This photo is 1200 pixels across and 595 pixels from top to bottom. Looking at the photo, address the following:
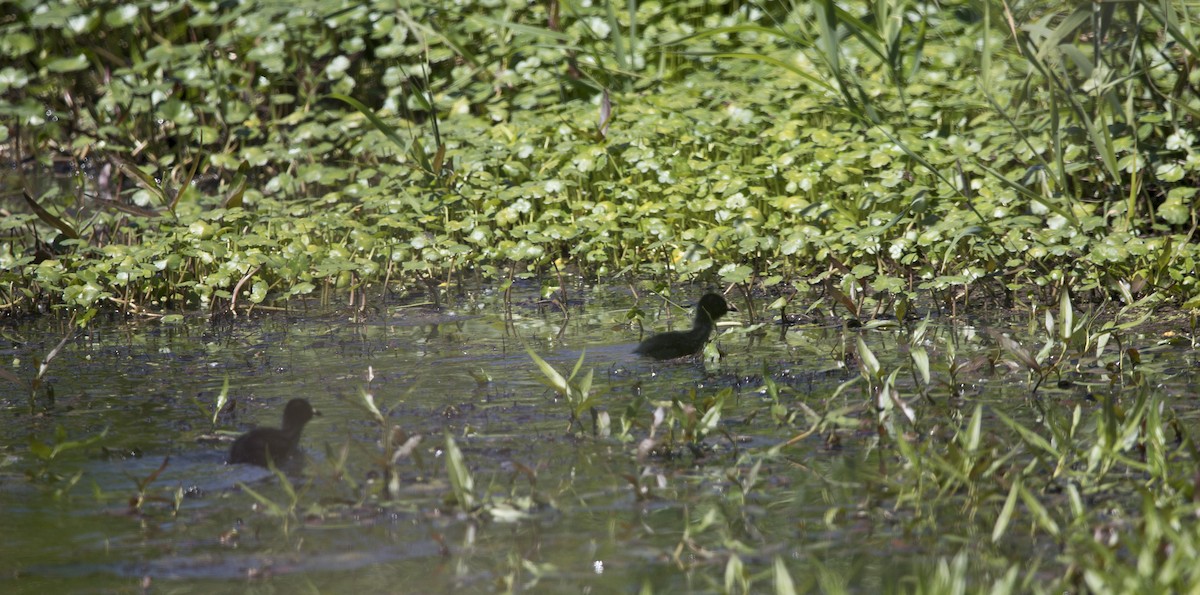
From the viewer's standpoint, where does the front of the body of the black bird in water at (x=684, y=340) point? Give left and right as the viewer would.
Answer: facing to the right of the viewer

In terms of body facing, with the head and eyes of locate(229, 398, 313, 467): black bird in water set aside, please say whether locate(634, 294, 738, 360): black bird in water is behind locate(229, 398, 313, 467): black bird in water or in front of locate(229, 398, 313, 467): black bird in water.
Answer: in front

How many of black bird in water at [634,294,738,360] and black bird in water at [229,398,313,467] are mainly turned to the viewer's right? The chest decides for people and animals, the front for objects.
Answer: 2

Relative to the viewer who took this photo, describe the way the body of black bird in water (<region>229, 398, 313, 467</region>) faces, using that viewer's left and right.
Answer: facing to the right of the viewer

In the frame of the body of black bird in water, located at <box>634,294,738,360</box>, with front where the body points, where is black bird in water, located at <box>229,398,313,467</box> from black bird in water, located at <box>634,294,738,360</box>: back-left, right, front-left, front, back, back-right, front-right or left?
back-right
